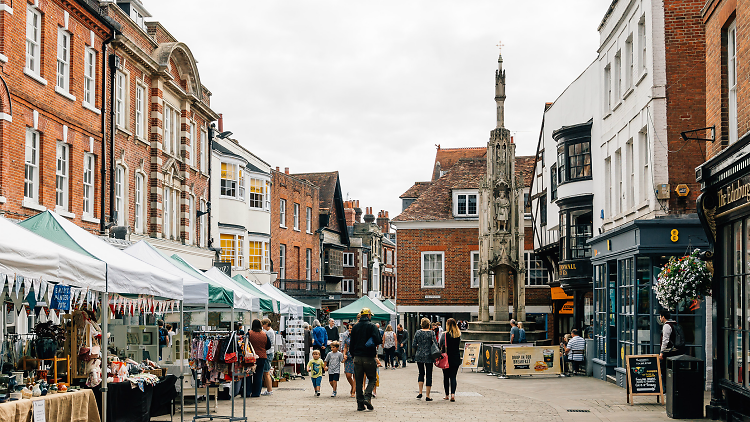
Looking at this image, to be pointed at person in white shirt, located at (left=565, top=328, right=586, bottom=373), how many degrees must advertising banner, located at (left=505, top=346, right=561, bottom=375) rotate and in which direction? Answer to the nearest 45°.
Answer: approximately 90° to its left

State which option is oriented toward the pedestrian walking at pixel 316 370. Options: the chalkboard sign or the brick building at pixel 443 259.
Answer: the brick building

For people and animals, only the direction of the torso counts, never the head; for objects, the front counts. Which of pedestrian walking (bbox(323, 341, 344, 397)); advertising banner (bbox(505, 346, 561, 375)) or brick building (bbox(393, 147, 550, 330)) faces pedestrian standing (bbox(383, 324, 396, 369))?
the brick building

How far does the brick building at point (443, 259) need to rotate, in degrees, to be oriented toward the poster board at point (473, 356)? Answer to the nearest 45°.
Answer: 0° — it already faces it

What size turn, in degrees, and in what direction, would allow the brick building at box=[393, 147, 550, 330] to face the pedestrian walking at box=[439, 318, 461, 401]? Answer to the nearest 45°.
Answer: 0° — it already faces them
